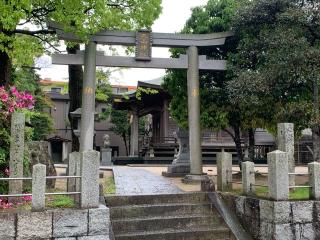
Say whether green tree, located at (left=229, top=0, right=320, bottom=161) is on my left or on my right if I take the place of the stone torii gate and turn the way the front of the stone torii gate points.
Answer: on my left

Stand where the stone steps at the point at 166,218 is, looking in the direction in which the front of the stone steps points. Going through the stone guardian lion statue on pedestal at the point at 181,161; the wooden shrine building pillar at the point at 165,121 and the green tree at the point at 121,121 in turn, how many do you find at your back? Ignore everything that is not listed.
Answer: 3

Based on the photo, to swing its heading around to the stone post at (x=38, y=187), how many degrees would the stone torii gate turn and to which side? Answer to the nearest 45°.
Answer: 0° — it already faces it

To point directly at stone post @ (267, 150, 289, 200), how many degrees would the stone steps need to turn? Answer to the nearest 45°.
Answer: approximately 90° to its left

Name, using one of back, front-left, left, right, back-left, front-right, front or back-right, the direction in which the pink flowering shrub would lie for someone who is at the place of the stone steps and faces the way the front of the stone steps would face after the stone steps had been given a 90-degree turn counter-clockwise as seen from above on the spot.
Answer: back

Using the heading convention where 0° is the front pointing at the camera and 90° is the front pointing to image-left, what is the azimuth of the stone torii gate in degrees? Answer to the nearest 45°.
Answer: approximately 0°

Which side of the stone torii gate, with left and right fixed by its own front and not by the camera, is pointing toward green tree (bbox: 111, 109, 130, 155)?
back

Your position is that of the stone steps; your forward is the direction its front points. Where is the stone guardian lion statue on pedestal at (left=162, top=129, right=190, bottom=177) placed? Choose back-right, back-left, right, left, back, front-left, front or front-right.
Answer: back

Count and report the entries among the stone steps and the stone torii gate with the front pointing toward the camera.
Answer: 2
